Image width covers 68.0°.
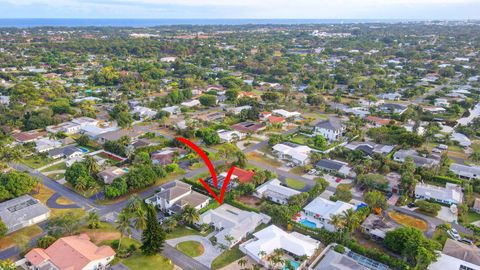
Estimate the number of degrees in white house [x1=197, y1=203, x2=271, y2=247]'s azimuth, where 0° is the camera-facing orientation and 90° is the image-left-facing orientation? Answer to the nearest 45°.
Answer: approximately 45°

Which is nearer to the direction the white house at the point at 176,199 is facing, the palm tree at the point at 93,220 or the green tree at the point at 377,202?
the palm tree

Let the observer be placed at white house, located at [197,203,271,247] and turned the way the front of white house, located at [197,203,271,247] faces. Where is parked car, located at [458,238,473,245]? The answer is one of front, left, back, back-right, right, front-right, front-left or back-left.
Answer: back-left

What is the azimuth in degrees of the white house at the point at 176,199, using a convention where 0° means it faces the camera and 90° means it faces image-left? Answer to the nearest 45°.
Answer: approximately 45°

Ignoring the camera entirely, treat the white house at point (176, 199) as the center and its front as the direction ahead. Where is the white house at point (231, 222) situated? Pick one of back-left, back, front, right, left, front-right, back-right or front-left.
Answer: left

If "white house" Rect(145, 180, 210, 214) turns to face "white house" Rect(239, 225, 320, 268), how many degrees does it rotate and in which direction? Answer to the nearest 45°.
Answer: approximately 90° to its left

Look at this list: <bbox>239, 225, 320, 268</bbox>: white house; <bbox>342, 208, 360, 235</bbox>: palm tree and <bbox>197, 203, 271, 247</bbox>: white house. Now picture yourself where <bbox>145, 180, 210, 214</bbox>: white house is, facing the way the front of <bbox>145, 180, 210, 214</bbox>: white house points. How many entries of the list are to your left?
3

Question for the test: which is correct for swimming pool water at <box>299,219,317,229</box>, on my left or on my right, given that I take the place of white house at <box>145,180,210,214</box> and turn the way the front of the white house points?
on my left

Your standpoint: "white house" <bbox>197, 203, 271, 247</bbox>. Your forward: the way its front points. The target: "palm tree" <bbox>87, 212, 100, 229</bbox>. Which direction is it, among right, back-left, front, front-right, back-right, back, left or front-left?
front-right

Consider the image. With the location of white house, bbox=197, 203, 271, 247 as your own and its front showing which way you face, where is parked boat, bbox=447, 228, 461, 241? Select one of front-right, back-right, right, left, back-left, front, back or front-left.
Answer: back-left

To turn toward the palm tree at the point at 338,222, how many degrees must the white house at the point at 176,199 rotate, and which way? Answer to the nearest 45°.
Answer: approximately 90° to its left

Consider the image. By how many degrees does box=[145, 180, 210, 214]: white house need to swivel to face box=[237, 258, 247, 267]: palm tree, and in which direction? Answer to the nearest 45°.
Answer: approximately 90° to its left

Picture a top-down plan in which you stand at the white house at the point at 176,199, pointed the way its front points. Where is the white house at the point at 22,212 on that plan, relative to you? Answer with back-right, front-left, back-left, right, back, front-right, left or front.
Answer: front-right
